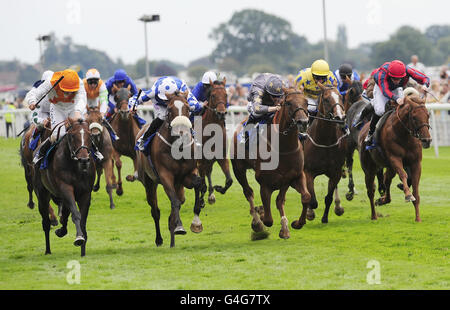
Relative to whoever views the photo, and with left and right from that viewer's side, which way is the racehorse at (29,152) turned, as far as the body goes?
facing the viewer and to the right of the viewer

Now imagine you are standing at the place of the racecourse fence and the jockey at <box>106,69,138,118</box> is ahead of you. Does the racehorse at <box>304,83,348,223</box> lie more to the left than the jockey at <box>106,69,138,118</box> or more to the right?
left

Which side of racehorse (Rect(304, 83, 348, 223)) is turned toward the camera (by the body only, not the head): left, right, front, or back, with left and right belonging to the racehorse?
front

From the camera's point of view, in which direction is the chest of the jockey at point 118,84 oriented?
toward the camera

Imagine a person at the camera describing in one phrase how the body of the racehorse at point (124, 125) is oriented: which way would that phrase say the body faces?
toward the camera

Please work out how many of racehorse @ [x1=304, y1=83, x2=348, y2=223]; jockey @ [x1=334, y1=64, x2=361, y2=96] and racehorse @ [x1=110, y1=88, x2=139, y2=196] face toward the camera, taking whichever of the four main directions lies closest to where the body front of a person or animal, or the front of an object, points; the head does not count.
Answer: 3

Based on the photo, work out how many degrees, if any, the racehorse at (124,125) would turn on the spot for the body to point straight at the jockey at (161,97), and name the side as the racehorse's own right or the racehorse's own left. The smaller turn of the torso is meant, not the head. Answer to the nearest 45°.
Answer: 0° — it already faces them

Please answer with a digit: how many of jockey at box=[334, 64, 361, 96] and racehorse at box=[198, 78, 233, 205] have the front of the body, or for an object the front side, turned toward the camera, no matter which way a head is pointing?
2

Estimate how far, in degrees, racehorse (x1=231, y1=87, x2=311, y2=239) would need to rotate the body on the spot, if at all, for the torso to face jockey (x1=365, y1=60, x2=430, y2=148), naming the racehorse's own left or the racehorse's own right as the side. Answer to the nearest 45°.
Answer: approximately 90° to the racehorse's own left

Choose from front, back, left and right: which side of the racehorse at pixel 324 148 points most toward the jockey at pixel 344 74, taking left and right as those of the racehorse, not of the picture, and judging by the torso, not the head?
back

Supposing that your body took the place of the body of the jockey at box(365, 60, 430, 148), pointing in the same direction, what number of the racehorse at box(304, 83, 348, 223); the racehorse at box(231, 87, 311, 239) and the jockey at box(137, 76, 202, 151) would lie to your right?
3

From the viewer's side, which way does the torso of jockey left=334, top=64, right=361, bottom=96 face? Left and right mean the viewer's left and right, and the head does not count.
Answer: facing the viewer
